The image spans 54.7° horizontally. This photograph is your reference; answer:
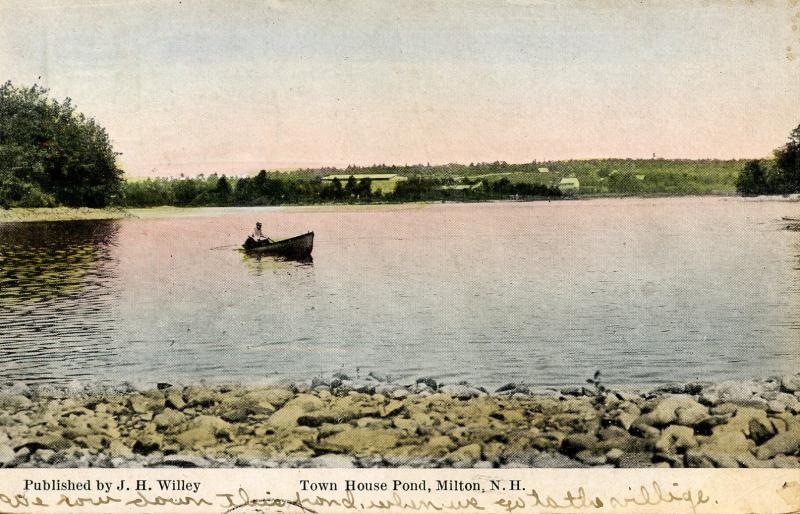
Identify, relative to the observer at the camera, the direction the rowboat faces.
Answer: facing the viewer and to the right of the viewer

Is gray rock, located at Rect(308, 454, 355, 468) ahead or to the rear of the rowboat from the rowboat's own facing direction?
ahead

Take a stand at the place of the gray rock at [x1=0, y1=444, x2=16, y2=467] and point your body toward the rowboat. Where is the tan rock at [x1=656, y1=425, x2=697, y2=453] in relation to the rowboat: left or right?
right

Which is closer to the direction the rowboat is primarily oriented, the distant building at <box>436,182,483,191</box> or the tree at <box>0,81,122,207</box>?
the distant building

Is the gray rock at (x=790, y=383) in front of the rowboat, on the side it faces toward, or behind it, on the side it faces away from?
in front

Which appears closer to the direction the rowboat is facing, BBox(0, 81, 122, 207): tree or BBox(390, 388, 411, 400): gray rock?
the gray rock
